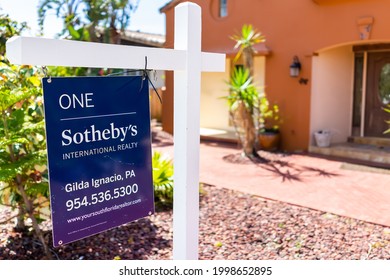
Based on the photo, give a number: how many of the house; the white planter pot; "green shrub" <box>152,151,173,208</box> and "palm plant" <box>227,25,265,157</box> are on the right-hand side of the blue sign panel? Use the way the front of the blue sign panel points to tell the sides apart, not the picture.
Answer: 0

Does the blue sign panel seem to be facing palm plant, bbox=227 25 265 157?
no

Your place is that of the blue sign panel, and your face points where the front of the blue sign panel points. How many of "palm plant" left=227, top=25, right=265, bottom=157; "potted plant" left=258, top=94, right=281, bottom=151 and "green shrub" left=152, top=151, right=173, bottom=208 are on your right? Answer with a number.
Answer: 0

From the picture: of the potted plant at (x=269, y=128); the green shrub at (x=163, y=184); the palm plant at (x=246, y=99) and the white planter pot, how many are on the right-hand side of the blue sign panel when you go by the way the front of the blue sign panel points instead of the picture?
0

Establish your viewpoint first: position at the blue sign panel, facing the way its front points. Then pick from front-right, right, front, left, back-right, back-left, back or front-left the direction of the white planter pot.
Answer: left

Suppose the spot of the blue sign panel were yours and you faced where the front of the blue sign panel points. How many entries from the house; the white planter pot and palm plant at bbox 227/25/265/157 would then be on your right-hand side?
0

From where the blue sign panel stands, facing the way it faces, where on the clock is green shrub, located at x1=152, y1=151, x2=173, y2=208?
The green shrub is roughly at 8 o'clock from the blue sign panel.

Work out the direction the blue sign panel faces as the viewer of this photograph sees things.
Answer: facing the viewer and to the right of the viewer

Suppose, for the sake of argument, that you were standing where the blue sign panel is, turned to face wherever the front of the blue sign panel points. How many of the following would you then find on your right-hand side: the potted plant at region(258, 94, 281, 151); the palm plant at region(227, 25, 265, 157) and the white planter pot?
0

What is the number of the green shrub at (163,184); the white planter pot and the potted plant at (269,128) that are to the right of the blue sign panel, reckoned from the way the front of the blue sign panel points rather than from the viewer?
0

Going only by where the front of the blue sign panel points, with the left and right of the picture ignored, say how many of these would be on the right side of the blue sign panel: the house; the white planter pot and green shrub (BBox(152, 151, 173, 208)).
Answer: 0

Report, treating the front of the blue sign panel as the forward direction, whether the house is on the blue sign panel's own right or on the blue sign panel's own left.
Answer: on the blue sign panel's own left
